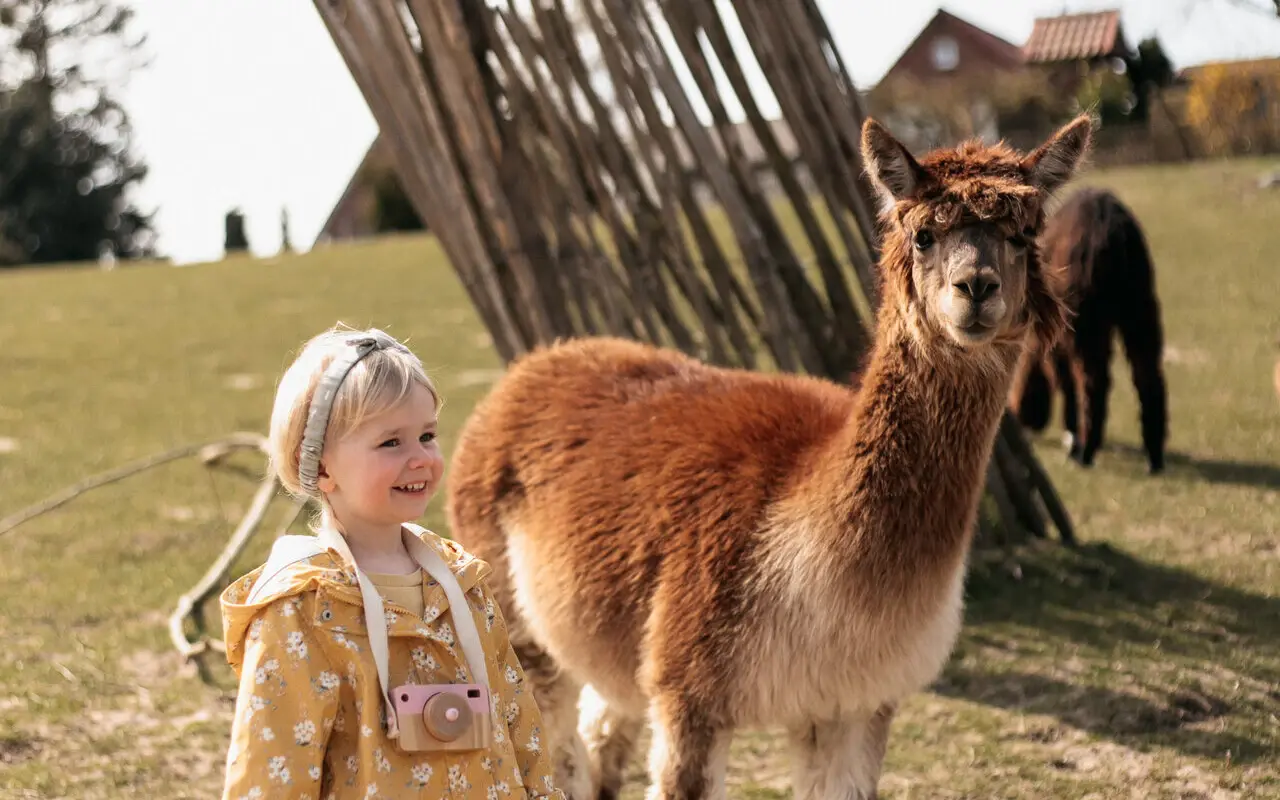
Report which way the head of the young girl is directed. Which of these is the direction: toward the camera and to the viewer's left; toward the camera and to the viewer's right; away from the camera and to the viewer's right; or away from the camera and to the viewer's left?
toward the camera and to the viewer's right

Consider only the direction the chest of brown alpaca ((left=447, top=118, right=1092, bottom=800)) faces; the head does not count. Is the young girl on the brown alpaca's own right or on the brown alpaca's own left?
on the brown alpaca's own right

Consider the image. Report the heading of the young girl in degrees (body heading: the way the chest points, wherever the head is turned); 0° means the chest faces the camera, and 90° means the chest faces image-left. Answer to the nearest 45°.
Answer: approximately 315°

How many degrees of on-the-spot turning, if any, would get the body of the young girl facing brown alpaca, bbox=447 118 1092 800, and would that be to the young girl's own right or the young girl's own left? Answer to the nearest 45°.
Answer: approximately 90° to the young girl's own left

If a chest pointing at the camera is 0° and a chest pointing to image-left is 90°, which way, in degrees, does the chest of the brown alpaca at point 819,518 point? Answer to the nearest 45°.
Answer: approximately 315°

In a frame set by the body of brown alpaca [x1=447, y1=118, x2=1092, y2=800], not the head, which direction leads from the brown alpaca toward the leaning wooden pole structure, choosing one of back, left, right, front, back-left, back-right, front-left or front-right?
back-left

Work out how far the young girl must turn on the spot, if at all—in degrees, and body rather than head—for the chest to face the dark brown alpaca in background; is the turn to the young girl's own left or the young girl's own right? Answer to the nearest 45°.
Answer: approximately 90° to the young girl's own left

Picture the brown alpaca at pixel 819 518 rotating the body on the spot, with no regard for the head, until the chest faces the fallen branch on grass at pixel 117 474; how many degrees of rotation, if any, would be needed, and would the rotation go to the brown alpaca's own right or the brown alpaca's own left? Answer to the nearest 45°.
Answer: approximately 180°
